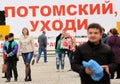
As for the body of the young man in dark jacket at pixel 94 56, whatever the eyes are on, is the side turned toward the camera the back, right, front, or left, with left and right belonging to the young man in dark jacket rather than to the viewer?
front

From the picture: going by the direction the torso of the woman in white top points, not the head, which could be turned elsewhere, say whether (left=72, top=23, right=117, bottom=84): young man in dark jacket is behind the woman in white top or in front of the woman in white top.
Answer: in front

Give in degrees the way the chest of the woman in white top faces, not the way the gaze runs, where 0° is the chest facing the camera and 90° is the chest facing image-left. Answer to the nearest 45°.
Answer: approximately 0°

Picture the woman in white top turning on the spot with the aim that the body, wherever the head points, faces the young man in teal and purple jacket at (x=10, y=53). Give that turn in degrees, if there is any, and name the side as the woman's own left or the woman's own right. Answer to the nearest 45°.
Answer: approximately 90° to the woman's own right

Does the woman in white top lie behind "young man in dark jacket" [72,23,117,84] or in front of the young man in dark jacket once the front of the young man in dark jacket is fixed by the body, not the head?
behind

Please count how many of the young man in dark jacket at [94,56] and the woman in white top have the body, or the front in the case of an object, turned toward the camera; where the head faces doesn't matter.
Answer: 2
